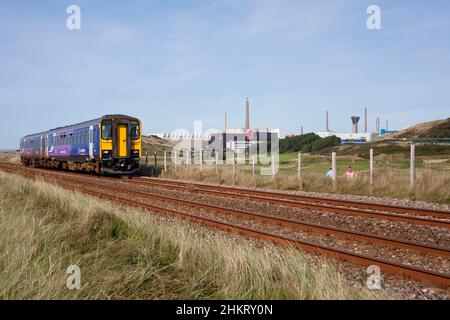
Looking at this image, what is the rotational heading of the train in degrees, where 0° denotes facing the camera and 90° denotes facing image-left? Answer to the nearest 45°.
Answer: approximately 315°
